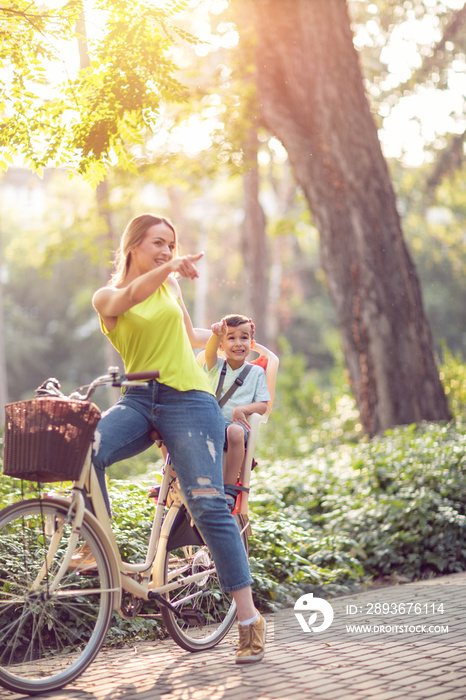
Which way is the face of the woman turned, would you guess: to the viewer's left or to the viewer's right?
to the viewer's right

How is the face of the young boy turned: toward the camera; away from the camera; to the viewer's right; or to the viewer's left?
toward the camera

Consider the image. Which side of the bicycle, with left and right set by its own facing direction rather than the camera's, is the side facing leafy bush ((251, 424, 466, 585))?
back

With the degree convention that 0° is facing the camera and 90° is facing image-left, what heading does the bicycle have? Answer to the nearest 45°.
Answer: approximately 45°
